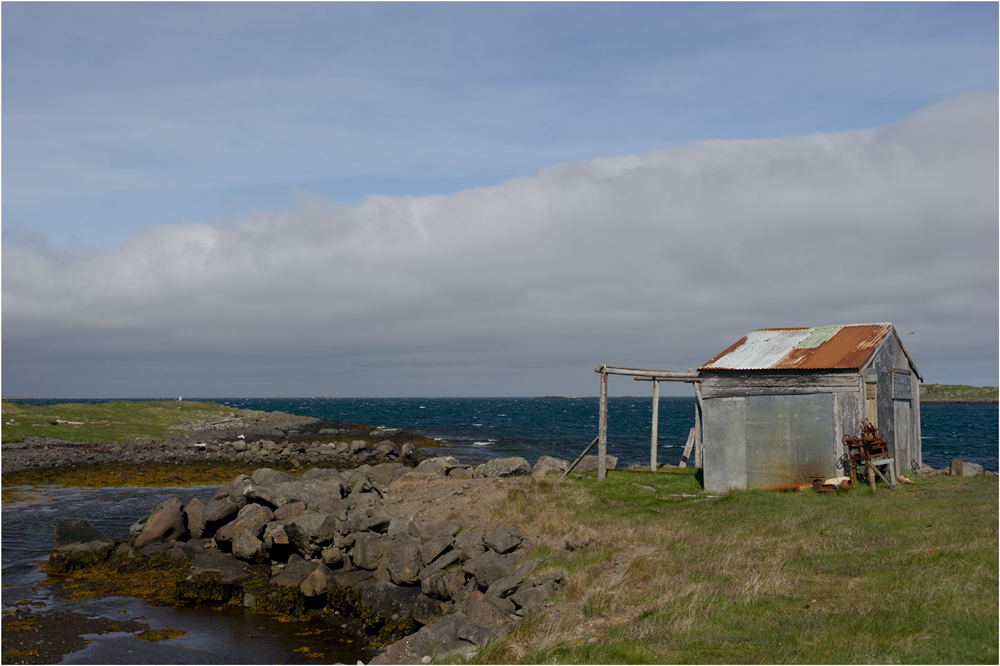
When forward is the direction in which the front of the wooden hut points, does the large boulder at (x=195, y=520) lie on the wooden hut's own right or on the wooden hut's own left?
on the wooden hut's own right

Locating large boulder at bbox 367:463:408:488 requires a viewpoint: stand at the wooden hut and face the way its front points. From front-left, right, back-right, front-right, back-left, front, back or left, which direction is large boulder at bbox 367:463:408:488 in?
back-right

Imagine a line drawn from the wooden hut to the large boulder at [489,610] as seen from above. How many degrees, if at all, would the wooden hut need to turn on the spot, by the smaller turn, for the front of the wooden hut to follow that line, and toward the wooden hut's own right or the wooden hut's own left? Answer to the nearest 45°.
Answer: approximately 45° to the wooden hut's own right

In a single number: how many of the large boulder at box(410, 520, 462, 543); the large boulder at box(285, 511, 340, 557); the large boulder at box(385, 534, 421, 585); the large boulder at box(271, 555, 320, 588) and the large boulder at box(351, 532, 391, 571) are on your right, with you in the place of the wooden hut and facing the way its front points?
5

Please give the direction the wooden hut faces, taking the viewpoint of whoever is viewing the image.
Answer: facing the viewer and to the right of the viewer

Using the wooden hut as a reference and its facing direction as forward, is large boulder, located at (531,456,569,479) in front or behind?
behind

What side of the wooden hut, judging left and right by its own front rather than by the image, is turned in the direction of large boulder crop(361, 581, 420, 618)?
right

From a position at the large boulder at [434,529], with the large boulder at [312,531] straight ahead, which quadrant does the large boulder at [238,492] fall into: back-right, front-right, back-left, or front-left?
front-right

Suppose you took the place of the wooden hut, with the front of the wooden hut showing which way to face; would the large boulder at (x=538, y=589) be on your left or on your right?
on your right

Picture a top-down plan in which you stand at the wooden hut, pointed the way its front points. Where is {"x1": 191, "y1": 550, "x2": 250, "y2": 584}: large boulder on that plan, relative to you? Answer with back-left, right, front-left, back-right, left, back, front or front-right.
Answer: right

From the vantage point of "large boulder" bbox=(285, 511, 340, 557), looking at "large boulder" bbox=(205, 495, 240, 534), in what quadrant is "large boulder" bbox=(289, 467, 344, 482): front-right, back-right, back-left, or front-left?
front-right

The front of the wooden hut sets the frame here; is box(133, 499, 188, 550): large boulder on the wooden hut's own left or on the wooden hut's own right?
on the wooden hut's own right

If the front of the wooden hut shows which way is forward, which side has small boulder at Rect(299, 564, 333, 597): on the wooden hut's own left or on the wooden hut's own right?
on the wooden hut's own right

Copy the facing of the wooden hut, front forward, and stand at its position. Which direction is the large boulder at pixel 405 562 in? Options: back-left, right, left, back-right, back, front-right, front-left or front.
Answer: right

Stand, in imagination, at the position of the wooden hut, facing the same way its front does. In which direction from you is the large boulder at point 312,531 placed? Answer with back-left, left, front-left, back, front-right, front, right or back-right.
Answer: right
